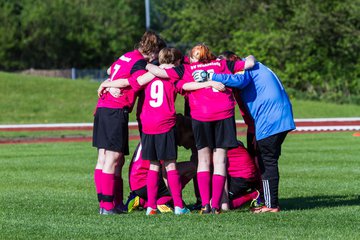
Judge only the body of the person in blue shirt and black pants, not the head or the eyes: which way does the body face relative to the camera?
to the viewer's left
